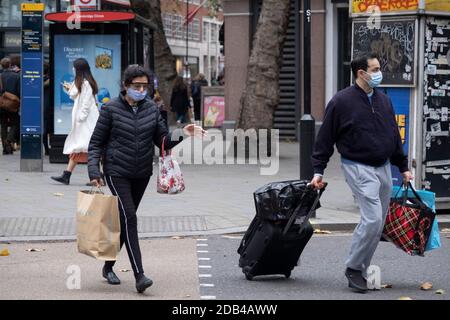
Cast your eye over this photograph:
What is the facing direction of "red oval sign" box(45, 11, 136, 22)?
toward the camera

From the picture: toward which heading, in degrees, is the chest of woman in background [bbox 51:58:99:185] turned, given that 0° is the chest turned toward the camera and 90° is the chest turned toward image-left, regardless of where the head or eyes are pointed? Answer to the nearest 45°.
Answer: approximately 90°

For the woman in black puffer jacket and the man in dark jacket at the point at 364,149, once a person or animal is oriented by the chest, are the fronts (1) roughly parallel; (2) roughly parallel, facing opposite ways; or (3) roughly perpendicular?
roughly parallel

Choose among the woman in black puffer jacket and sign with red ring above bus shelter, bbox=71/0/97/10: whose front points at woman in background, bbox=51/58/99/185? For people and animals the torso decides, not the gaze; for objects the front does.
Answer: the sign with red ring above bus shelter

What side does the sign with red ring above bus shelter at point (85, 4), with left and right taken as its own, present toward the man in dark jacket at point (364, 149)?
front

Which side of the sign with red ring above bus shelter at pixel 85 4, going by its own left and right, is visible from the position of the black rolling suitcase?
front

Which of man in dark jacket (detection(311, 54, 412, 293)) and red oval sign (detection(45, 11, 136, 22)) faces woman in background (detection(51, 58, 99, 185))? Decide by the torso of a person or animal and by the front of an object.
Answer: the red oval sign

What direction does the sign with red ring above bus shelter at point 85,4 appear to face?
toward the camera

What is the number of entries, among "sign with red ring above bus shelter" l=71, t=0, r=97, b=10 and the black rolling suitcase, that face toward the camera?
1

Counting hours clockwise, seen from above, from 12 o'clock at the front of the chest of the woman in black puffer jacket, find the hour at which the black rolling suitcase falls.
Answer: The black rolling suitcase is roughly at 10 o'clock from the woman in black puffer jacket.

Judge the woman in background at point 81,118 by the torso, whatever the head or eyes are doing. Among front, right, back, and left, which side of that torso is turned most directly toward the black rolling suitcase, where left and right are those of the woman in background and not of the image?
left

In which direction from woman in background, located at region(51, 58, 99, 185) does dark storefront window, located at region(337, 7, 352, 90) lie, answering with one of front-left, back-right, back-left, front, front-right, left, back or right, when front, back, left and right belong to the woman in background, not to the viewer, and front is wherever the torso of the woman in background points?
back-right

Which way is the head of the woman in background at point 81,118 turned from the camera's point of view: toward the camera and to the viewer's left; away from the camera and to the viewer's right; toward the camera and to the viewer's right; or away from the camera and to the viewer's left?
away from the camera and to the viewer's left

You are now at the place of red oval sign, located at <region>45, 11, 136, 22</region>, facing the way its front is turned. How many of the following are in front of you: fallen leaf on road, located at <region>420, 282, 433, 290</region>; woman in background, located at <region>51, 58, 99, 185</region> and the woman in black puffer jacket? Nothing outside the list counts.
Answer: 3
